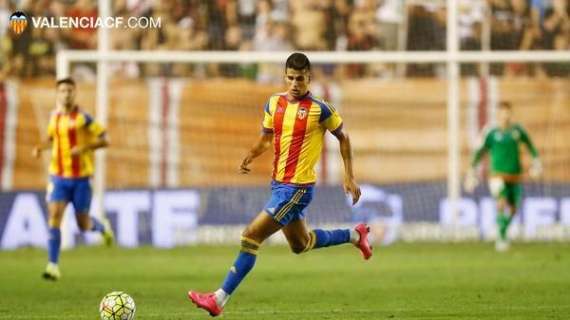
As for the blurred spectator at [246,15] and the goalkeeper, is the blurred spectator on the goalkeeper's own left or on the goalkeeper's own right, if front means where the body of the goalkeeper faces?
on the goalkeeper's own right

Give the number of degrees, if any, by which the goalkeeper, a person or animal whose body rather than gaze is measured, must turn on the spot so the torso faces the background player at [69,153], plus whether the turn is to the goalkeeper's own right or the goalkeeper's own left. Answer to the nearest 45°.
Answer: approximately 45° to the goalkeeper's own right

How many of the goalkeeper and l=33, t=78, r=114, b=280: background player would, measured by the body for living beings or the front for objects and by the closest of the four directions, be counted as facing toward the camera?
2

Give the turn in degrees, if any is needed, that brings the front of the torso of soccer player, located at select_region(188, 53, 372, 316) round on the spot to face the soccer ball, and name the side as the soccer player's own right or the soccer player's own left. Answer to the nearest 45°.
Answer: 0° — they already face it

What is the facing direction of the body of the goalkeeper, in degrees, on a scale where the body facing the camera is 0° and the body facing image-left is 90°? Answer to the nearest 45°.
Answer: approximately 0°
